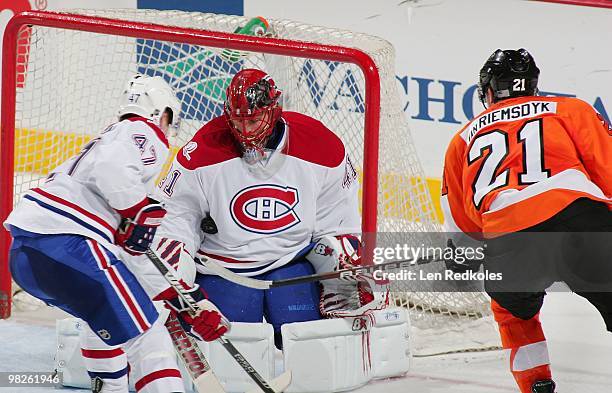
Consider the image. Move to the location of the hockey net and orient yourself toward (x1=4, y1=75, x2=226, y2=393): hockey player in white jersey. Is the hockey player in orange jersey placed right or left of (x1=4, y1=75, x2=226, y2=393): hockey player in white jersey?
left

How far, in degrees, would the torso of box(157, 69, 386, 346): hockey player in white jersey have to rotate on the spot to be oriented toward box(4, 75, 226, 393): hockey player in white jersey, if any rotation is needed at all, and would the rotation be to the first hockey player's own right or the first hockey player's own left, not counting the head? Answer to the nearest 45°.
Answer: approximately 45° to the first hockey player's own right

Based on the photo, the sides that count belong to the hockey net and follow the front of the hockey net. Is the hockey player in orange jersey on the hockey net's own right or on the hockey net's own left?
on the hockey net's own left

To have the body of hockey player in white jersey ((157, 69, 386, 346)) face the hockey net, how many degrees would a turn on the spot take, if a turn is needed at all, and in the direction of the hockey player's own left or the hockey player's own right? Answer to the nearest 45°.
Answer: approximately 180°

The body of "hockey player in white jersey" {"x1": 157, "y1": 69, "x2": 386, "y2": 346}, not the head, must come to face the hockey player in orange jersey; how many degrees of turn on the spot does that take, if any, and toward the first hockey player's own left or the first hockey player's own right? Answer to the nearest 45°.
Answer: approximately 45° to the first hockey player's own left

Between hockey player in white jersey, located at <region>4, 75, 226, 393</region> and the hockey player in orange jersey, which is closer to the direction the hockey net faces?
the hockey player in white jersey

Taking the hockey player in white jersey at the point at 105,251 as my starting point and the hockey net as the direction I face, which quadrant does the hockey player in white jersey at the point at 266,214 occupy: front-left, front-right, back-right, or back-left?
front-right

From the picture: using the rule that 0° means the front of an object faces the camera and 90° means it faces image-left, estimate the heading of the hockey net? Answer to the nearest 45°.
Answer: approximately 45°

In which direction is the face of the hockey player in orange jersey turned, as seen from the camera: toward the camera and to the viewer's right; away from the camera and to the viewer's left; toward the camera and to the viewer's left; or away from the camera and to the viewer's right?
away from the camera and to the viewer's left

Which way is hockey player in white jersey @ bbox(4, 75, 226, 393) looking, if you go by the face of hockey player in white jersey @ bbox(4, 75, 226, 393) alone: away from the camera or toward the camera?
away from the camera

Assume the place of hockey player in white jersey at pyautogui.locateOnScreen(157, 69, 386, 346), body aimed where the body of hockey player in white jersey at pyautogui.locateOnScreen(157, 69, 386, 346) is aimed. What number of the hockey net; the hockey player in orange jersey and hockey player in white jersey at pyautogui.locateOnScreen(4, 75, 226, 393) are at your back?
1

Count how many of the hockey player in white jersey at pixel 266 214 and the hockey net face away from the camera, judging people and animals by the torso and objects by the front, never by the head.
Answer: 0

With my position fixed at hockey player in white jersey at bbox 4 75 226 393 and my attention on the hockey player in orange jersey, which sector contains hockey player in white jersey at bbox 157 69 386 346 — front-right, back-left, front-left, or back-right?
front-left

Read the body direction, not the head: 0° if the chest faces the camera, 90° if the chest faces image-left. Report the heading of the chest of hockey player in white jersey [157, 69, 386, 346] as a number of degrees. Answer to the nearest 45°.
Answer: approximately 0°
